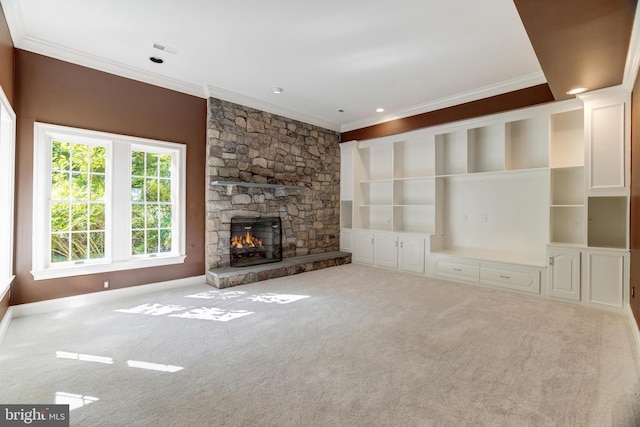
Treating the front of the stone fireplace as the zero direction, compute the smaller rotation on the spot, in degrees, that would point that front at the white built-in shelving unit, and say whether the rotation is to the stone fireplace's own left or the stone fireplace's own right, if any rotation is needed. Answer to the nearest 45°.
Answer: approximately 45° to the stone fireplace's own left

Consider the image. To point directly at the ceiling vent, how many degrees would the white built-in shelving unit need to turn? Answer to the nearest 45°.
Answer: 0° — it already faces it

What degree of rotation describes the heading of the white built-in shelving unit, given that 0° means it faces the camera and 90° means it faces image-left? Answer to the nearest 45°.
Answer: approximately 45°

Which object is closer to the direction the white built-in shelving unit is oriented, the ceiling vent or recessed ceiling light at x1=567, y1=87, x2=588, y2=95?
the ceiling vent
